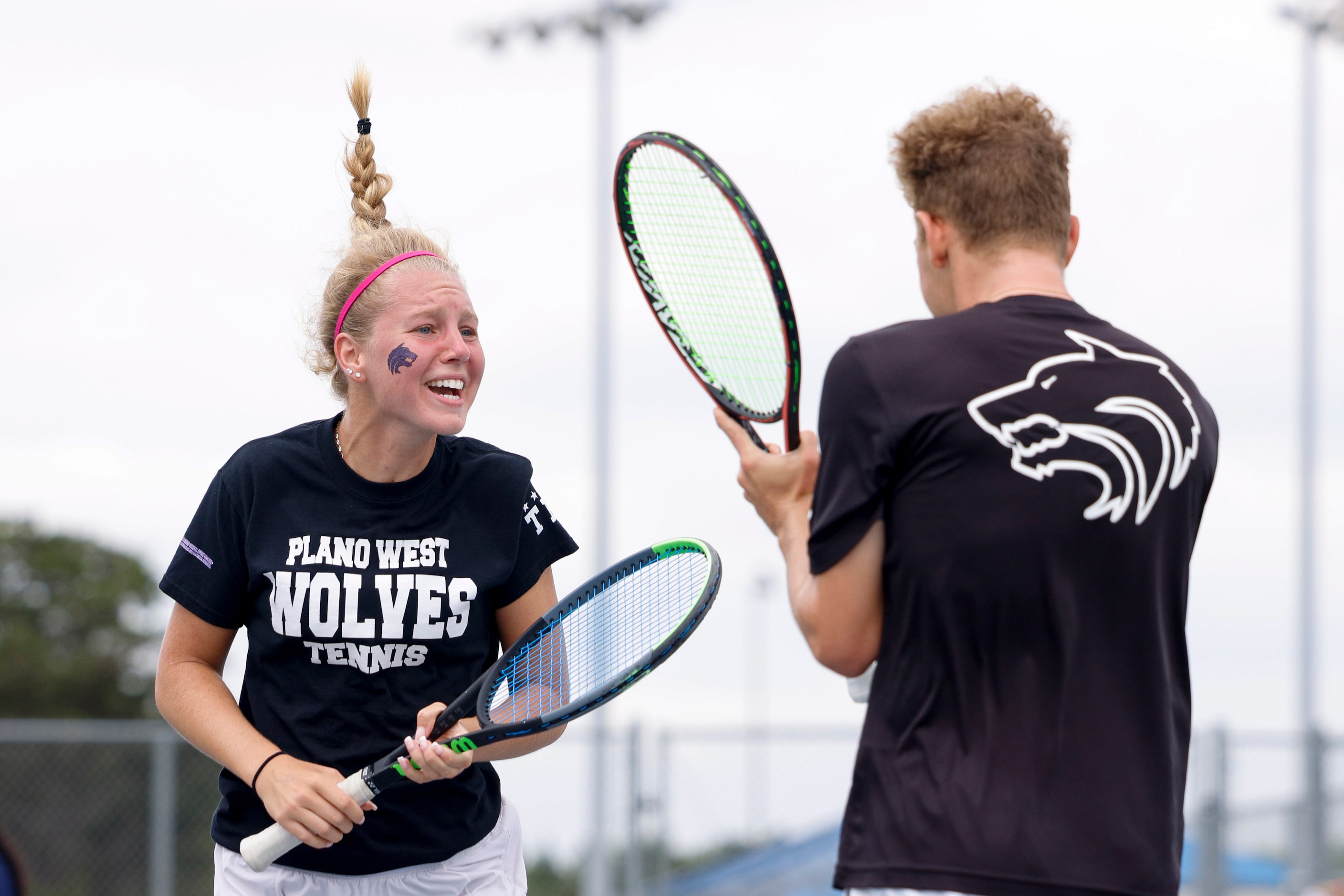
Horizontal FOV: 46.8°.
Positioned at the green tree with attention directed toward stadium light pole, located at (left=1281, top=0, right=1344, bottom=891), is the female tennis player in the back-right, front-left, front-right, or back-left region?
front-right

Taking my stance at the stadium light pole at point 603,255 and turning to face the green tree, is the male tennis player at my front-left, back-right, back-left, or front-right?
back-left

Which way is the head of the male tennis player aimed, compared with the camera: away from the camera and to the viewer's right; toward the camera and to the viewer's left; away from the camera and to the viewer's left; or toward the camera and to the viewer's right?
away from the camera and to the viewer's left

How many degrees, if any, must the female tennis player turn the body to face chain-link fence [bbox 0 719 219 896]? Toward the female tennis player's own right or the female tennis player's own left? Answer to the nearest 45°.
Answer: approximately 180°

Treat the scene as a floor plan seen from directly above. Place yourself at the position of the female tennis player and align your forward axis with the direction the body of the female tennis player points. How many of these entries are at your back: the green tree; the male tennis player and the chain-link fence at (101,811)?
2

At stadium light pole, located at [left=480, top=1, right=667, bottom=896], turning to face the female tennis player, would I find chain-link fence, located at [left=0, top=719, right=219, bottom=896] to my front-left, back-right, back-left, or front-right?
front-right

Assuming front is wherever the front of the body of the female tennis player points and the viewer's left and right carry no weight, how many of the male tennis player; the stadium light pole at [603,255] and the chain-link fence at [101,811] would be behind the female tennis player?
2

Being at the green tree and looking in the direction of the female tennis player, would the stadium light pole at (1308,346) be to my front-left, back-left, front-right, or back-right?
front-left

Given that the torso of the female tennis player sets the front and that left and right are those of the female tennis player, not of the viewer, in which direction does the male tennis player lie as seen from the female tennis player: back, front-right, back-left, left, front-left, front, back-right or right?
front-left

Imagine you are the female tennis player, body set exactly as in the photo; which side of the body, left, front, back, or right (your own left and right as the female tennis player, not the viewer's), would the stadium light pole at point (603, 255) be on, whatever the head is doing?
back

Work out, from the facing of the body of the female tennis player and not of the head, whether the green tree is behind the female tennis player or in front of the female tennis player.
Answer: behind

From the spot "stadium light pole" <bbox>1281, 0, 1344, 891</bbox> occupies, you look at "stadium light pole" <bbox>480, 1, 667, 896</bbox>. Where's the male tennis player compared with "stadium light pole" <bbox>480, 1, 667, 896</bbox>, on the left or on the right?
left

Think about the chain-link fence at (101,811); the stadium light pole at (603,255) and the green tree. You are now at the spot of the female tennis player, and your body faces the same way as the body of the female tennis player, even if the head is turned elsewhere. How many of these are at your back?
3

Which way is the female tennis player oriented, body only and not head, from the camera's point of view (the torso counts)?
toward the camera

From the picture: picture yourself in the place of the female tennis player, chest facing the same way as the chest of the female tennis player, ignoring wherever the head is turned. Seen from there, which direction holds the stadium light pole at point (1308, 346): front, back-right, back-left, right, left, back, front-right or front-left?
back-left
